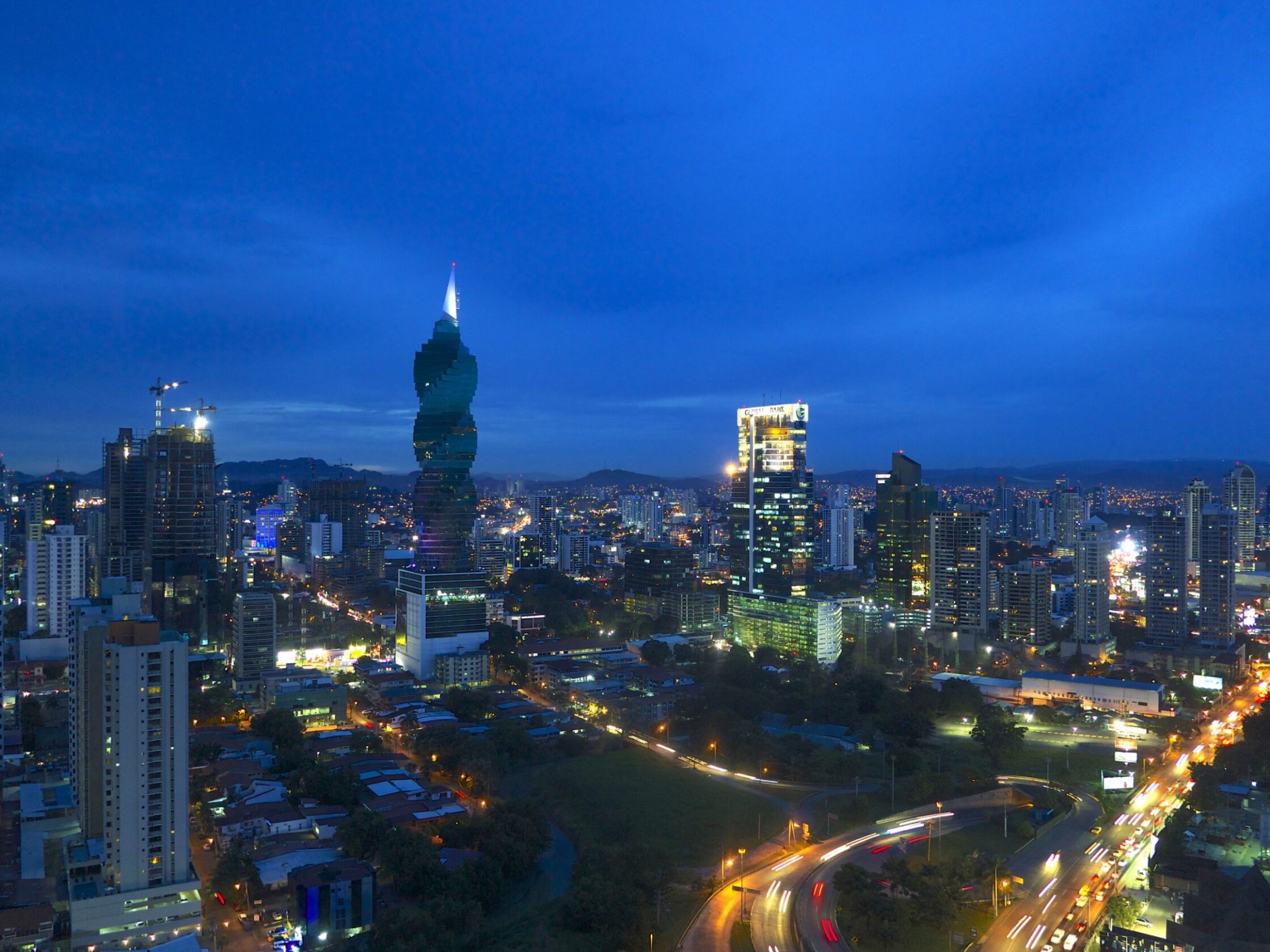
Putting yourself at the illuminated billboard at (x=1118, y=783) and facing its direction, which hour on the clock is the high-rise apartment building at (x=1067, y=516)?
The high-rise apartment building is roughly at 6 o'clock from the illuminated billboard.

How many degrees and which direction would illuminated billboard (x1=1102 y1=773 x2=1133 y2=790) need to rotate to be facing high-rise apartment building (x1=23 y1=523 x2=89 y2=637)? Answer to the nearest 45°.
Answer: approximately 90° to its right

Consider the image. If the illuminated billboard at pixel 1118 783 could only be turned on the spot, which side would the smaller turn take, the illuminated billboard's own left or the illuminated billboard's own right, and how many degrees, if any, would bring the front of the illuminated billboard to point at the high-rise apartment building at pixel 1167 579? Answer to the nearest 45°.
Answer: approximately 180°

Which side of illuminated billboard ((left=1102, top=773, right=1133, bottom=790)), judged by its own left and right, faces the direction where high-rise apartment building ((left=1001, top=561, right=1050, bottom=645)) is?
back

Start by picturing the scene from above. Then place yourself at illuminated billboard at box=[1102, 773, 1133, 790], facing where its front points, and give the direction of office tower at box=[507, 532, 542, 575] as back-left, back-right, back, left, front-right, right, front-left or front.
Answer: back-right

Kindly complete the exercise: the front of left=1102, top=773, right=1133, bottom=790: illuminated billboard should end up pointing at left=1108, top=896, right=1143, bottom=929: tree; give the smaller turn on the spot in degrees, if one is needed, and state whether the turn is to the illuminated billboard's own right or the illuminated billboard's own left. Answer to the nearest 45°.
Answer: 0° — it already faces it

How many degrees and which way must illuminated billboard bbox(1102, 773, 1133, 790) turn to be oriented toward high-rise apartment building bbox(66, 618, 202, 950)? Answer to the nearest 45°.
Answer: approximately 45° to its right

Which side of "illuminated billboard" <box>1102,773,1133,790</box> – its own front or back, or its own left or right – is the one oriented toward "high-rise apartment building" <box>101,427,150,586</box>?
right

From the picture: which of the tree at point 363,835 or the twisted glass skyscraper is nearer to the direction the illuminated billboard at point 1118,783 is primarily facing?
the tree

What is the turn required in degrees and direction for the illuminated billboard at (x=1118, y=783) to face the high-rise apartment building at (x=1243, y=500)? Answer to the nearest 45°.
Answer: approximately 180°

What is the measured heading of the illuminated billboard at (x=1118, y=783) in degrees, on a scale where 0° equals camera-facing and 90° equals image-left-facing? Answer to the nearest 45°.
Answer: approximately 0°
